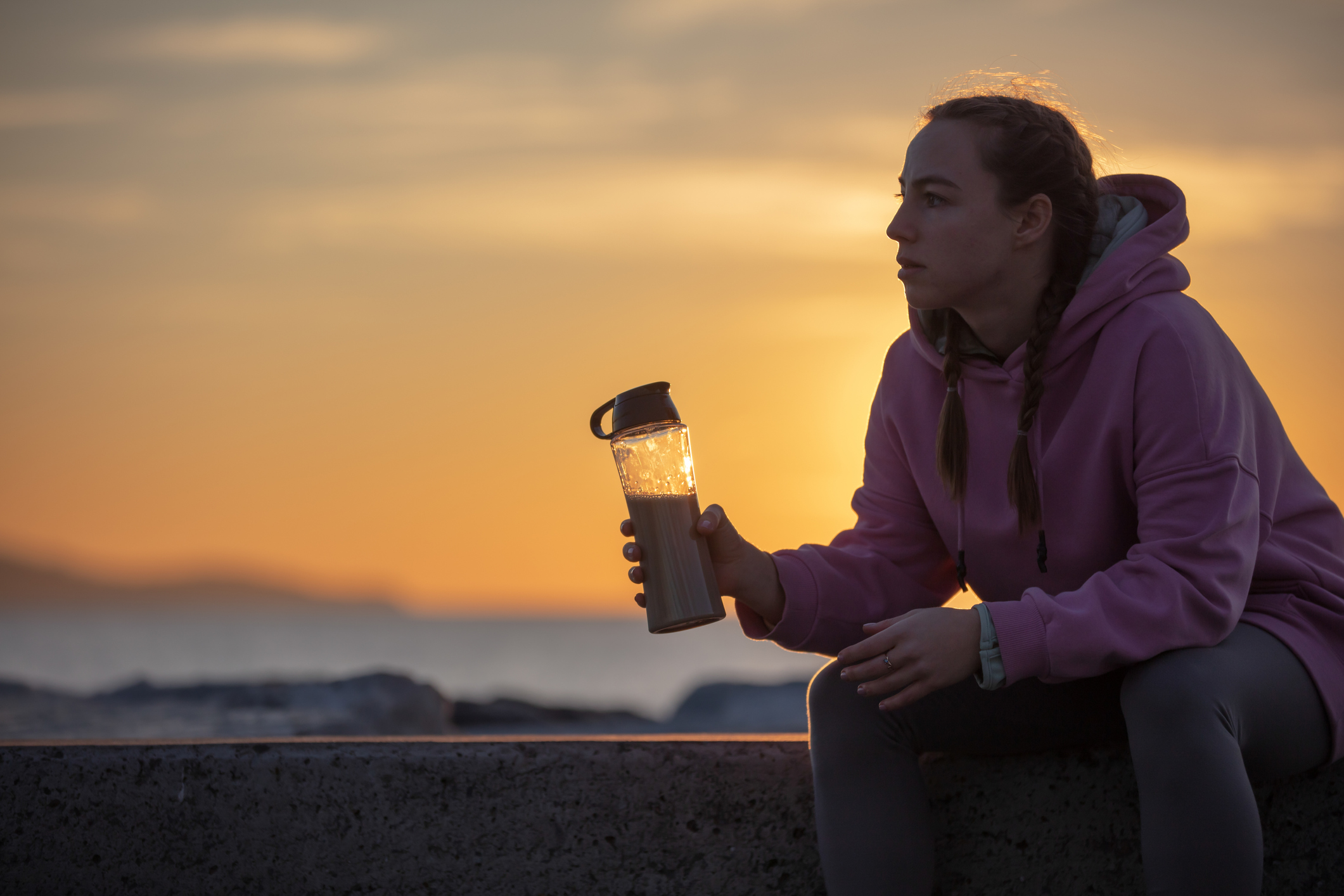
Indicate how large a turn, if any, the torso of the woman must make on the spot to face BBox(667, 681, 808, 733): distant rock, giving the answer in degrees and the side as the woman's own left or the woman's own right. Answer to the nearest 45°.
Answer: approximately 135° to the woman's own right

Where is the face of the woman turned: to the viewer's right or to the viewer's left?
to the viewer's left

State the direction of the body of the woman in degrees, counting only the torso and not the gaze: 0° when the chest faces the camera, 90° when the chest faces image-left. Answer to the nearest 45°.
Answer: approximately 45°

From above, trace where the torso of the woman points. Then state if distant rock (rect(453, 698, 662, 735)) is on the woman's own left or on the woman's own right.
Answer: on the woman's own right

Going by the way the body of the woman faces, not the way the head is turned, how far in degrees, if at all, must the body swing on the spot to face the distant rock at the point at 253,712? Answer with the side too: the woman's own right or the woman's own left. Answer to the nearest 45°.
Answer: approximately 90° to the woman's own right
